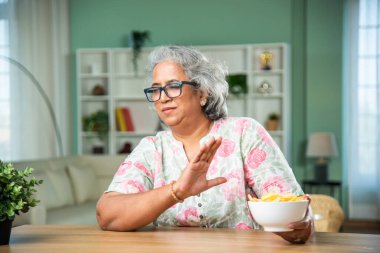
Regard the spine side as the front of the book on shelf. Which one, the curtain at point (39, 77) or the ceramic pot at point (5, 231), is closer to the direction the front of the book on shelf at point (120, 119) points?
the ceramic pot

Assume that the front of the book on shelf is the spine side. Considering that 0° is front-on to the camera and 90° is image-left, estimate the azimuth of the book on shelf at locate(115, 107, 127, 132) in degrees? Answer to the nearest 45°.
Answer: approximately 0°

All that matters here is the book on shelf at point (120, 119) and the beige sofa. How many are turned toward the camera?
2

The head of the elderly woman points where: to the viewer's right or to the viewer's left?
to the viewer's left

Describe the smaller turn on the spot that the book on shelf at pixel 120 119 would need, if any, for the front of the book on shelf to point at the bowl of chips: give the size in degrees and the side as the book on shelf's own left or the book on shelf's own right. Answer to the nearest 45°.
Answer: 0° — it already faces it

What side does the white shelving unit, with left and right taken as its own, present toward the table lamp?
left

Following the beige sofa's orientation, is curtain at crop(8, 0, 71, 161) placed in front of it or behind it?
behind
